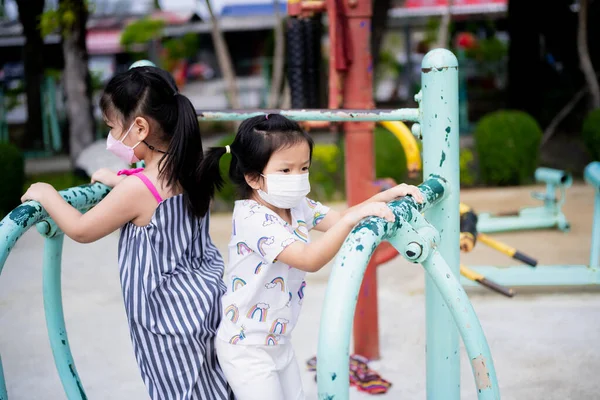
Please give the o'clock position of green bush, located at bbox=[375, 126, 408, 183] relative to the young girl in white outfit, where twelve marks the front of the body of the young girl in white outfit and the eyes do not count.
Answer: The green bush is roughly at 8 o'clock from the young girl in white outfit.

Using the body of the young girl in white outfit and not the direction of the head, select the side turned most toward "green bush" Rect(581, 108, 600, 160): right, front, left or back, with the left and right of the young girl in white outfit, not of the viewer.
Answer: left

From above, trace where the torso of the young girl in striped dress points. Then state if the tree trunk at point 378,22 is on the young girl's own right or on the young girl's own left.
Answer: on the young girl's own right

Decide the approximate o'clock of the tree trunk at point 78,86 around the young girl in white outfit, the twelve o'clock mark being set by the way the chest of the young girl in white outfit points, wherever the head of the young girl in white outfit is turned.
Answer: The tree trunk is roughly at 7 o'clock from the young girl in white outfit.

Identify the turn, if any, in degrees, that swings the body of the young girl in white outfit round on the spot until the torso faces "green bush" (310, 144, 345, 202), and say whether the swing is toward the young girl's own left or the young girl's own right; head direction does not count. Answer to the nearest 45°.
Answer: approximately 135° to the young girl's own left

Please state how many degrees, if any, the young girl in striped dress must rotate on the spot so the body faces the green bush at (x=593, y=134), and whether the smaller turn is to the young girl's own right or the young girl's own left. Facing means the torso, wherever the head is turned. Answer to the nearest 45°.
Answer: approximately 90° to the young girl's own right

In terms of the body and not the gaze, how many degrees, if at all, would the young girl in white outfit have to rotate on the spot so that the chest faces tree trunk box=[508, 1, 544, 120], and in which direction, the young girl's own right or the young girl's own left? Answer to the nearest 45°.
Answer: approximately 135° to the young girl's own left

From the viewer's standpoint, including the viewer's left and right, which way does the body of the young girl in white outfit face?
facing the viewer and to the right of the viewer

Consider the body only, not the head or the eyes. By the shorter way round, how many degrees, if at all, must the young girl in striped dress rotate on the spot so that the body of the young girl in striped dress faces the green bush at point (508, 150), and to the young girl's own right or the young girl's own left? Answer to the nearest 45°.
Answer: approximately 90° to the young girl's own right
